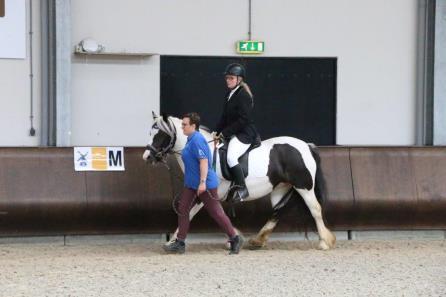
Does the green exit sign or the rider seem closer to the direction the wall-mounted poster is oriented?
the rider

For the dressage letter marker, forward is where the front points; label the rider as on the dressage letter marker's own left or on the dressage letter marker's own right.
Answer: on the dressage letter marker's own left

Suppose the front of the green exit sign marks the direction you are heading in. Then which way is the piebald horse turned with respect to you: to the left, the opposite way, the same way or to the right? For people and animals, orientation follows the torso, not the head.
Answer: to the right

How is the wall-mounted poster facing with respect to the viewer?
toward the camera

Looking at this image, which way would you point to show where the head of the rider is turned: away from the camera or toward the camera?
toward the camera

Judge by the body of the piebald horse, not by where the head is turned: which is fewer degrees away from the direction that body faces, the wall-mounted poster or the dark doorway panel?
the wall-mounted poster

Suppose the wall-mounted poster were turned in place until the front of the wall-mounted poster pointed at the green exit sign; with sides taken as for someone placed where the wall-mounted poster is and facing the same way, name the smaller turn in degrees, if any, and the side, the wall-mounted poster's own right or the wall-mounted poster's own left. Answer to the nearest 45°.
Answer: approximately 90° to the wall-mounted poster's own left

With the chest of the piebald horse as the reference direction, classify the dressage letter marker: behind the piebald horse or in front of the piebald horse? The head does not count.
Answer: in front

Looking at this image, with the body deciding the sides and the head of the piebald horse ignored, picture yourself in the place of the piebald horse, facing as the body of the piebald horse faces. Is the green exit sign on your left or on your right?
on your right

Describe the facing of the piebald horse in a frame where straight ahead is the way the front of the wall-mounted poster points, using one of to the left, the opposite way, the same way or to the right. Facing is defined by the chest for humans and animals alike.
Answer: to the right

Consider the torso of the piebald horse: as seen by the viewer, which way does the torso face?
to the viewer's left

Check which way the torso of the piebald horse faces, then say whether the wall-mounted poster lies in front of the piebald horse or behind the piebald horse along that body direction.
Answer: in front

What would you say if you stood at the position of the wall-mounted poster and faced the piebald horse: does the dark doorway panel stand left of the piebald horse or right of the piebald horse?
left

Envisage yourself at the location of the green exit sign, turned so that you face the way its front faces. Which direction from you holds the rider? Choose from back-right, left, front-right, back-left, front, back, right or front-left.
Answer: front

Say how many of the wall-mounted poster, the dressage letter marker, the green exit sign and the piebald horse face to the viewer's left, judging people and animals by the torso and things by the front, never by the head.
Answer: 1
